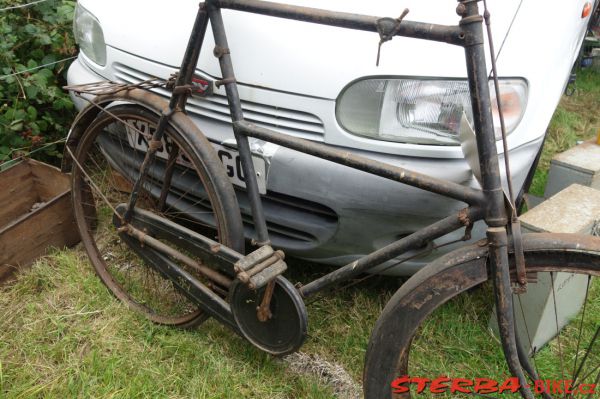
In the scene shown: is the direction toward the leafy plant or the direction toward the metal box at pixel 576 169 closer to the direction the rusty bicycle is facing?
the metal box

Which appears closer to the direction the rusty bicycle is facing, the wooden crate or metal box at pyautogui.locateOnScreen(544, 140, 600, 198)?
the metal box

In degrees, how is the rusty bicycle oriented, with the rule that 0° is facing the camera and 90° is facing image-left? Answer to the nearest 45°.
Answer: approximately 315°

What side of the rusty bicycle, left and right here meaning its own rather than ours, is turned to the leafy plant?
back

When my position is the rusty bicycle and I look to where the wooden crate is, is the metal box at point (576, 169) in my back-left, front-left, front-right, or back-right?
back-right
